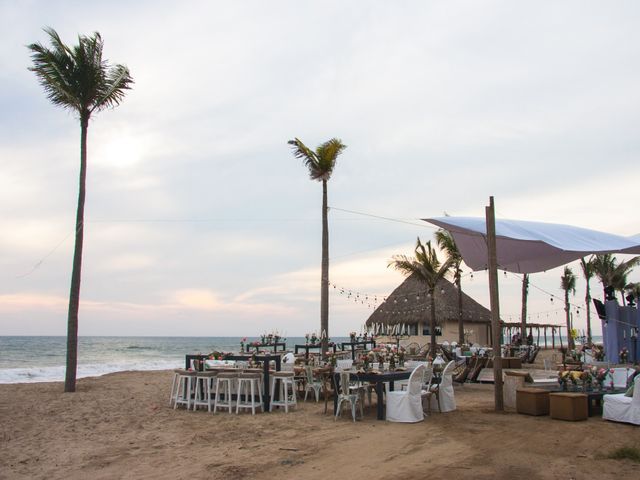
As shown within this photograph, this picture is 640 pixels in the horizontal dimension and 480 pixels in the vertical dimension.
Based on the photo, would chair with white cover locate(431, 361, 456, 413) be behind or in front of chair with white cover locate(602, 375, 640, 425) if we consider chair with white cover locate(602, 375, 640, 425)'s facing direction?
in front

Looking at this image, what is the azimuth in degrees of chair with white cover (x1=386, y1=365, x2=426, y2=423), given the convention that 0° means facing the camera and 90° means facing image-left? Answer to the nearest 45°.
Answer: approximately 90°

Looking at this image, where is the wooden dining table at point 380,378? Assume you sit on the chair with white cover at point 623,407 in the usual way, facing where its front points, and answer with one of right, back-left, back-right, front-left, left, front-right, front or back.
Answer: front

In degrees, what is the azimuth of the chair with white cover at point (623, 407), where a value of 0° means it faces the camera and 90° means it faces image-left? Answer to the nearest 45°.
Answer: approximately 90°

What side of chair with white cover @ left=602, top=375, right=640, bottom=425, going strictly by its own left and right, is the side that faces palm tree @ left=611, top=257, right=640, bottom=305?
right

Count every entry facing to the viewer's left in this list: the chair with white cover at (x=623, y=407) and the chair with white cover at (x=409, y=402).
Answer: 2

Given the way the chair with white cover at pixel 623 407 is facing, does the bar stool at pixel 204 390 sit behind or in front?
in front

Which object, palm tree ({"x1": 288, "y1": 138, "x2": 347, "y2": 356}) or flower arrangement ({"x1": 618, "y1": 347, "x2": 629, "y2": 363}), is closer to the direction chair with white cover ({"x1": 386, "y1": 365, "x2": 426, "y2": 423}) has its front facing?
the palm tree

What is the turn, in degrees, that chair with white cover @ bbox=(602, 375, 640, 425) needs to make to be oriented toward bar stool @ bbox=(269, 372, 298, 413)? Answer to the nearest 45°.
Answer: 0° — it already faces it

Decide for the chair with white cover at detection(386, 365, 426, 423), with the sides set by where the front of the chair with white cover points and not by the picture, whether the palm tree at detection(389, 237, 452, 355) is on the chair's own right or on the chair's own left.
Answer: on the chair's own right

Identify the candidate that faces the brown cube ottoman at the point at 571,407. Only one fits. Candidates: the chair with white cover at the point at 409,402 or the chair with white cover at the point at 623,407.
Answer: the chair with white cover at the point at 623,407

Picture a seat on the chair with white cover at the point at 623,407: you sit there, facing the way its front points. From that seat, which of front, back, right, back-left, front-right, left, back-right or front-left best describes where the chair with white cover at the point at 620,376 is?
right

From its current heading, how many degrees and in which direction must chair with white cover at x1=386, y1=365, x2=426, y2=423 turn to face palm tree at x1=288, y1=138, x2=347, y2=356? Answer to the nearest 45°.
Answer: approximately 90° to its right

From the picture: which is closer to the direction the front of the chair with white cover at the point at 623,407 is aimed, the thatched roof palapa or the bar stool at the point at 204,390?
the bar stool

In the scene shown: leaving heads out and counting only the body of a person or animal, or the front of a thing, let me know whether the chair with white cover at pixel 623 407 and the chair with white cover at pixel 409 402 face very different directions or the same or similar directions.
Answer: same or similar directions

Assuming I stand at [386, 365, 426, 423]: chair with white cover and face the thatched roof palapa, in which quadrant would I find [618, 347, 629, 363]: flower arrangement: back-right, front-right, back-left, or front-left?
front-right

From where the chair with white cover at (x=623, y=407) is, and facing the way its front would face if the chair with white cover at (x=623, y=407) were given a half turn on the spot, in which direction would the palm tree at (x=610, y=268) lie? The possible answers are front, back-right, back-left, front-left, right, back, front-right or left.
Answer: left
